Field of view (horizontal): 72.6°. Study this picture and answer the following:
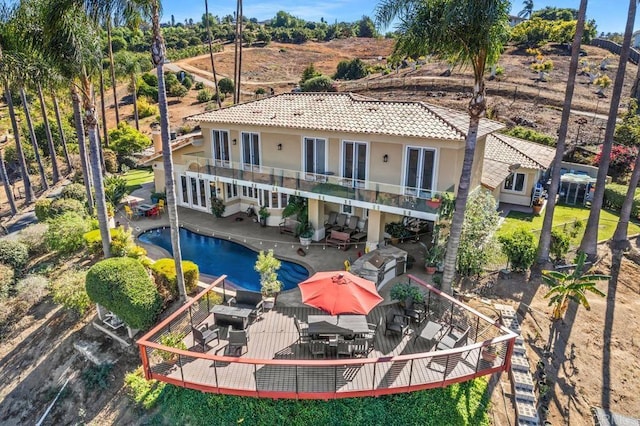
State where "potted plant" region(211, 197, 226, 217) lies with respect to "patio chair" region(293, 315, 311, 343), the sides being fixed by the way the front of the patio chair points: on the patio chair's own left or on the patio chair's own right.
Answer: on the patio chair's own left

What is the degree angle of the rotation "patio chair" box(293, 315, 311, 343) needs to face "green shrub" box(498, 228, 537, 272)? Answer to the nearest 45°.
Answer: approximately 45° to its left

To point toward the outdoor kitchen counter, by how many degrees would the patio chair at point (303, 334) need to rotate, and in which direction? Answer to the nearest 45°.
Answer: approximately 45° to its left

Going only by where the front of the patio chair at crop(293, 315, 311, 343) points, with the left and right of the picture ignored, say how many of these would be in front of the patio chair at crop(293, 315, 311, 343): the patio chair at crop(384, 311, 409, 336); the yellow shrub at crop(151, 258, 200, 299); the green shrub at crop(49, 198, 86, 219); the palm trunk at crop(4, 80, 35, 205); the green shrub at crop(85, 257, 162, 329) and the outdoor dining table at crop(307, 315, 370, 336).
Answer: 2

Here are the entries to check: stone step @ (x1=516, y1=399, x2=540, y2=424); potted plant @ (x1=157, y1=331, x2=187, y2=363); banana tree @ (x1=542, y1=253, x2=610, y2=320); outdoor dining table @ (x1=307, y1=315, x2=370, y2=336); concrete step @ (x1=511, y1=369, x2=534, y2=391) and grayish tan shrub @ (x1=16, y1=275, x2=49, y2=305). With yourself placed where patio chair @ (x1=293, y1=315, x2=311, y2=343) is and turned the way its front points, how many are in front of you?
4

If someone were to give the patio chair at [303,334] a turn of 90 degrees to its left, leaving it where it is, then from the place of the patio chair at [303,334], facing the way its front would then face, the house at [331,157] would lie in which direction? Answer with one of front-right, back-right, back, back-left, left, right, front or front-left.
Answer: front

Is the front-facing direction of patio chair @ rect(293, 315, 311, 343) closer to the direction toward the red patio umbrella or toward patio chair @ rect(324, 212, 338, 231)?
the red patio umbrella

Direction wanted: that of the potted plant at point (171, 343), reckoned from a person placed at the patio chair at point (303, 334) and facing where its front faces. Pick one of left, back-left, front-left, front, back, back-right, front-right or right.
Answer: back

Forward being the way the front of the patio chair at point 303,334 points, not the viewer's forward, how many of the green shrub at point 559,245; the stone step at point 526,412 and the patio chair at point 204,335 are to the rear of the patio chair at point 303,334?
1

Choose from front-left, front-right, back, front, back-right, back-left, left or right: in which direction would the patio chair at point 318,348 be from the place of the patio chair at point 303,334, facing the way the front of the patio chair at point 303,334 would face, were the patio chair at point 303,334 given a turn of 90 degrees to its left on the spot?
back-right

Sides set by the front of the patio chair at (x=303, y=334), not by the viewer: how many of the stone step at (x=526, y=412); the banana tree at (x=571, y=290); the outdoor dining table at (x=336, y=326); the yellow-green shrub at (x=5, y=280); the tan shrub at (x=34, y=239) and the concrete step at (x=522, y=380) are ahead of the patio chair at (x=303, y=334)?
4

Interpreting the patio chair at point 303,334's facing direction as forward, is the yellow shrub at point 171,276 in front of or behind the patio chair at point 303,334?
behind

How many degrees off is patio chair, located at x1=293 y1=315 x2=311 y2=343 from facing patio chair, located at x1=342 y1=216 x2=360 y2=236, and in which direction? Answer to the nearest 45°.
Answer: approximately 90° to its left

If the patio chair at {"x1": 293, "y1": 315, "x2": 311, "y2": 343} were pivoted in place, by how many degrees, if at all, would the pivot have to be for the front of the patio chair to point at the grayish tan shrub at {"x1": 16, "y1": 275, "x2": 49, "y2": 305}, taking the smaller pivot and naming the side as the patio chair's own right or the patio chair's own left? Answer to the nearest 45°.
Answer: approximately 135° to the patio chair's own left

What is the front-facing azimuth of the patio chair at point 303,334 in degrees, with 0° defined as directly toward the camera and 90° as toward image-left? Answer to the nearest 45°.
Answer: approximately 270°

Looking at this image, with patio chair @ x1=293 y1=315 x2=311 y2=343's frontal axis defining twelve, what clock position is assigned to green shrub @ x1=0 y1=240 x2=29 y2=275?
The green shrub is roughly at 7 o'clock from the patio chair.

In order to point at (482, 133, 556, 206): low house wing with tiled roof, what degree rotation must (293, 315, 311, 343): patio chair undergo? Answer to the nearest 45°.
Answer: approximately 45° to its left

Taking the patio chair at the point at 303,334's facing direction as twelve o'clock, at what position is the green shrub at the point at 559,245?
The green shrub is roughly at 11 o'clock from the patio chair.

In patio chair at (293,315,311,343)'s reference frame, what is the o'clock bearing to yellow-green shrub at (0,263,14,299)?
The yellow-green shrub is roughly at 7 o'clock from the patio chair.
